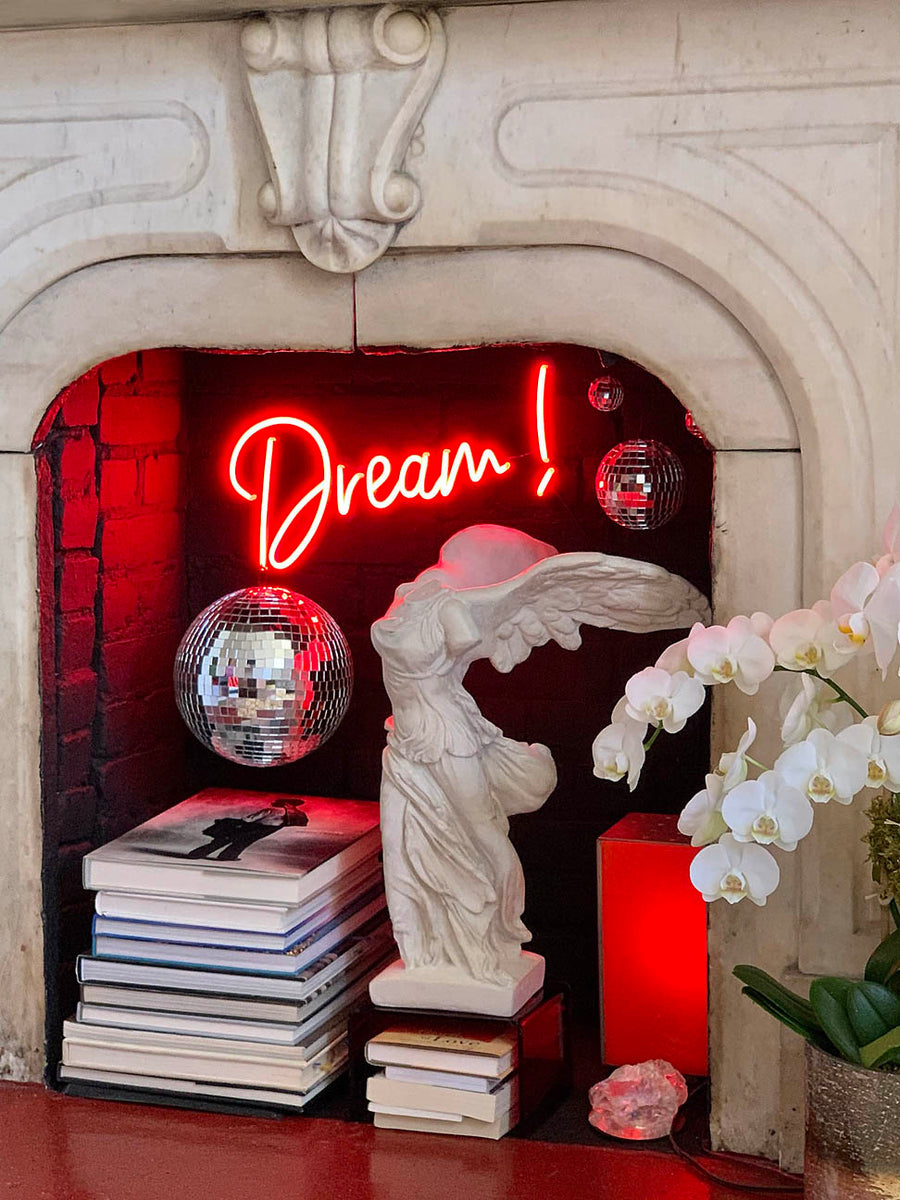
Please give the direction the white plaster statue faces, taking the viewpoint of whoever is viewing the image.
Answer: facing the viewer and to the left of the viewer

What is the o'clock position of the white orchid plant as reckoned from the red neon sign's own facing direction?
The white orchid plant is roughly at 11 o'clock from the red neon sign.

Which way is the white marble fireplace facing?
toward the camera

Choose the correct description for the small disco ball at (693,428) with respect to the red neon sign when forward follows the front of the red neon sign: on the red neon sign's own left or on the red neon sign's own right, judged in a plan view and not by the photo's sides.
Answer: on the red neon sign's own left

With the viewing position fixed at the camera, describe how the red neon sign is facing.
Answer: facing the viewer
